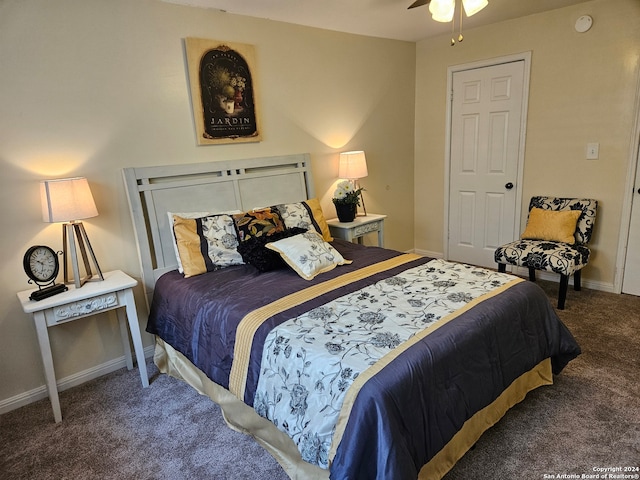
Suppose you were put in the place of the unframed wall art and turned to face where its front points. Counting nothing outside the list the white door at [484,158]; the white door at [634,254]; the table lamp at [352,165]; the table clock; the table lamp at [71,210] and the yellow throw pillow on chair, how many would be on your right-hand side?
2

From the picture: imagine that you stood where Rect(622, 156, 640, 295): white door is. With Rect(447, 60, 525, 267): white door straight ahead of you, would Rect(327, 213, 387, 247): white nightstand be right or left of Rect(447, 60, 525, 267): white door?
left

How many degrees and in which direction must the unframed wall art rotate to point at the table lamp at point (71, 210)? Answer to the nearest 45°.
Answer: approximately 90° to its right

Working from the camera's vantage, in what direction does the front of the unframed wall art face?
facing the viewer and to the right of the viewer

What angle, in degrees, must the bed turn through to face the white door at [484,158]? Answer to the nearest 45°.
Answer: approximately 90° to its left

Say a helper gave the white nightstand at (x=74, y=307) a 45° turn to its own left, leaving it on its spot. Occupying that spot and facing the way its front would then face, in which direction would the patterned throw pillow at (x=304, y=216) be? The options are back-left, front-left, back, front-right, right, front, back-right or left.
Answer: front-left

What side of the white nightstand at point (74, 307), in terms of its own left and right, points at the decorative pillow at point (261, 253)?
left

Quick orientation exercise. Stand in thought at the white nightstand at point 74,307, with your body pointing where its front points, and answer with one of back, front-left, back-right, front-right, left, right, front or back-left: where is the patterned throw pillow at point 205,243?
left

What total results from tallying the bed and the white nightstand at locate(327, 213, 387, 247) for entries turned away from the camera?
0
